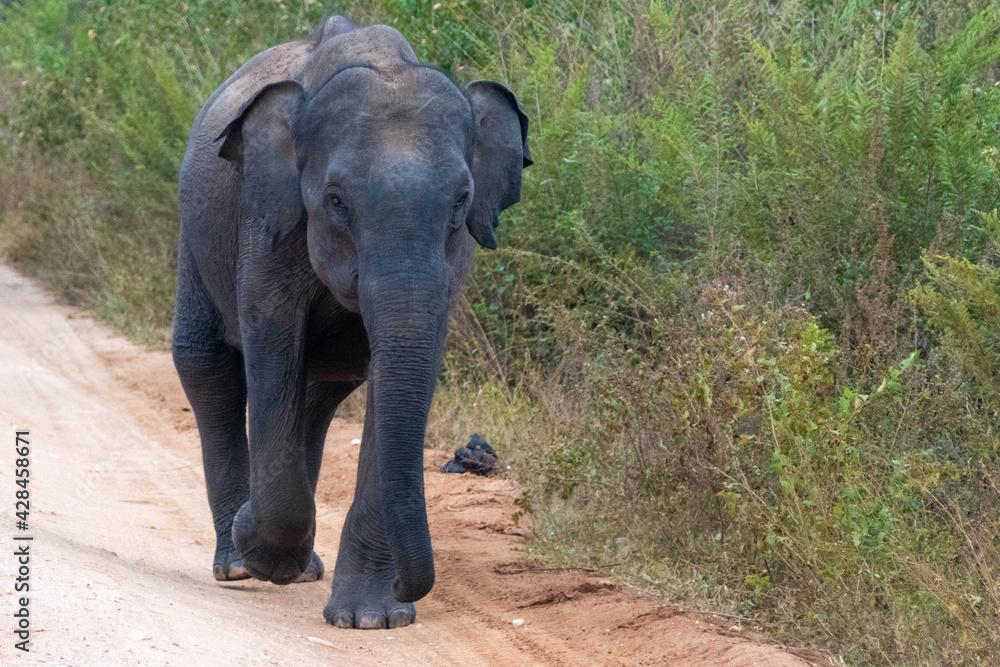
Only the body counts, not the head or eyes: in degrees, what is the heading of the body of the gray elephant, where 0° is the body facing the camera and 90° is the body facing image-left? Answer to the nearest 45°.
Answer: approximately 315°
